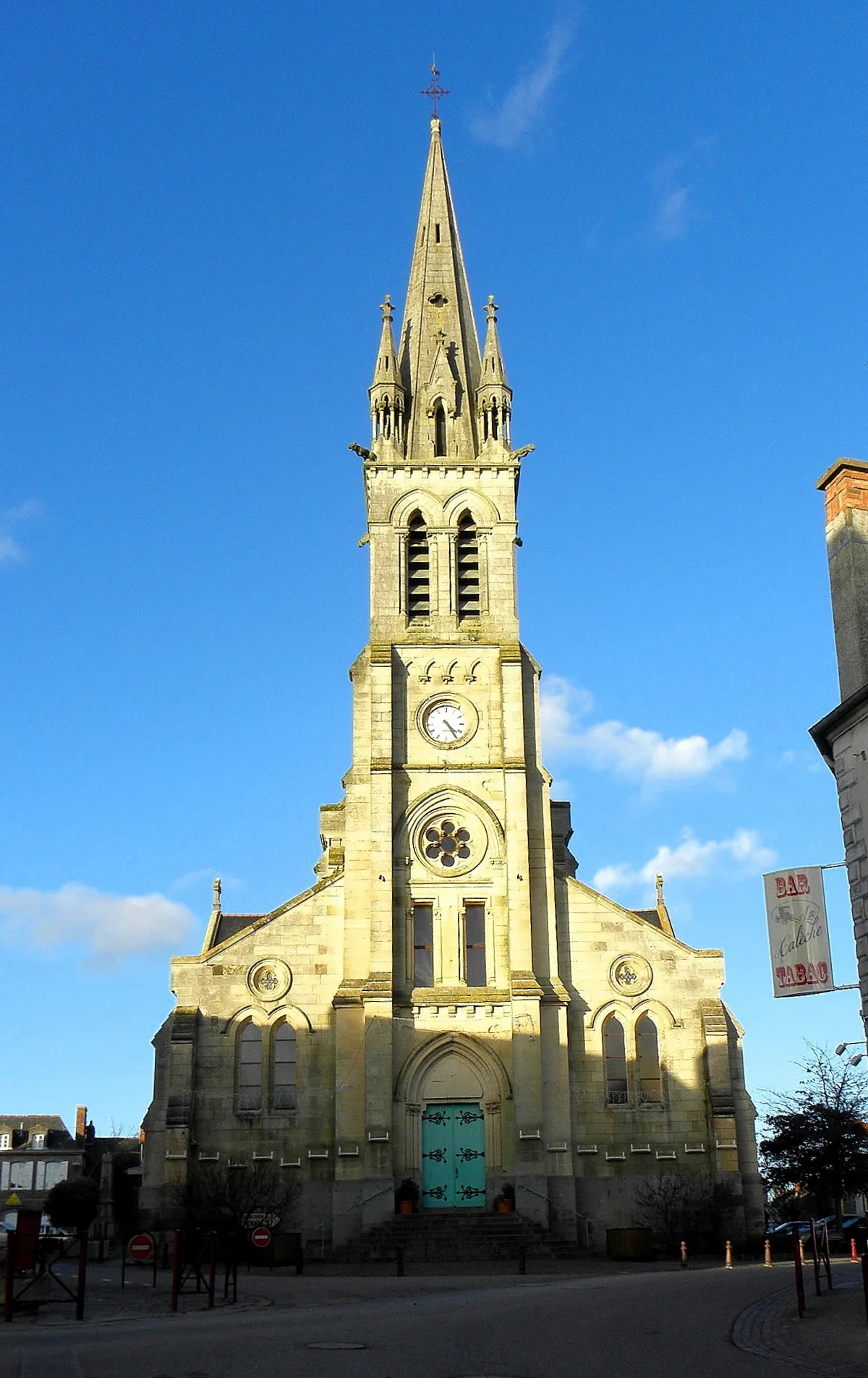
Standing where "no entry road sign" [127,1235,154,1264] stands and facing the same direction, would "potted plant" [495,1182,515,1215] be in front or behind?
behind

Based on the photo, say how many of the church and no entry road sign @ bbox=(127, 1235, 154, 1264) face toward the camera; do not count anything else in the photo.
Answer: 2

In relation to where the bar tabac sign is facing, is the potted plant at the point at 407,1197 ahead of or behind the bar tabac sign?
behind

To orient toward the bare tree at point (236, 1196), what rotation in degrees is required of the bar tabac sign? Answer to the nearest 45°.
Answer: approximately 135° to its right

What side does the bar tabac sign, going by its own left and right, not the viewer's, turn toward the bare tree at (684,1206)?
back

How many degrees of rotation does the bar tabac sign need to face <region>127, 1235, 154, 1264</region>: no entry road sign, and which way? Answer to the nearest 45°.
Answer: approximately 90° to its right

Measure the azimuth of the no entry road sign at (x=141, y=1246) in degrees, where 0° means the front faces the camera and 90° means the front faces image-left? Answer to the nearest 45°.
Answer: approximately 0°

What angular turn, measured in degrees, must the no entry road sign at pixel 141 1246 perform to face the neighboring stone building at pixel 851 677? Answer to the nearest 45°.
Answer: approximately 45° to its left

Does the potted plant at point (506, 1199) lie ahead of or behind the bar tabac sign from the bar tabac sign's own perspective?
behind
